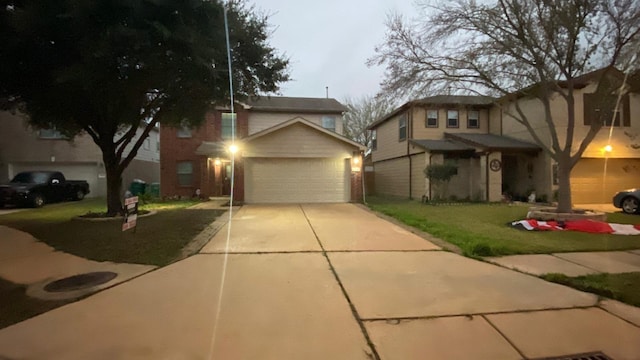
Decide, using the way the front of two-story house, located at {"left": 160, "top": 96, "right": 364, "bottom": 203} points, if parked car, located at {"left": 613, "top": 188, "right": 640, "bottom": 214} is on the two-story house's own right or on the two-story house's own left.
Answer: on the two-story house's own left

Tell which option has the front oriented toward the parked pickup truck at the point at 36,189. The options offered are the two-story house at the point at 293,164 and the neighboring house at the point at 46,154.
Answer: the neighboring house

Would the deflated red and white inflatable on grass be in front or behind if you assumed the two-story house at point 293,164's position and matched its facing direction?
in front

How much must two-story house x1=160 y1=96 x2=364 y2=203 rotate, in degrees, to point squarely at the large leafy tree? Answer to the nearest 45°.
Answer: approximately 45° to its right

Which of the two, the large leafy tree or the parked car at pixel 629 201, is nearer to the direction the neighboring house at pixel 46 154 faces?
the large leafy tree

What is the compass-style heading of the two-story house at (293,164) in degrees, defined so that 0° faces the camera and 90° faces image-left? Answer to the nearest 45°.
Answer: approximately 0°

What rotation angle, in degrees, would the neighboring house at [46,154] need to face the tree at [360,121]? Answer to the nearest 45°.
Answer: approximately 90° to its left

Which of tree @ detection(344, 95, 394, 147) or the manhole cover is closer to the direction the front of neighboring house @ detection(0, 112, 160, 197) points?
the manhole cover

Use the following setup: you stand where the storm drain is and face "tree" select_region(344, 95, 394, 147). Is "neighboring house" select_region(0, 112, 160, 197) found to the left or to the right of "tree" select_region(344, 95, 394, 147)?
left

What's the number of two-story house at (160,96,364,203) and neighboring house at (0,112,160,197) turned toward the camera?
2

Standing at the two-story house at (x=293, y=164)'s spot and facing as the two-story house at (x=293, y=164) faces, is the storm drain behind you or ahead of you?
ahead
